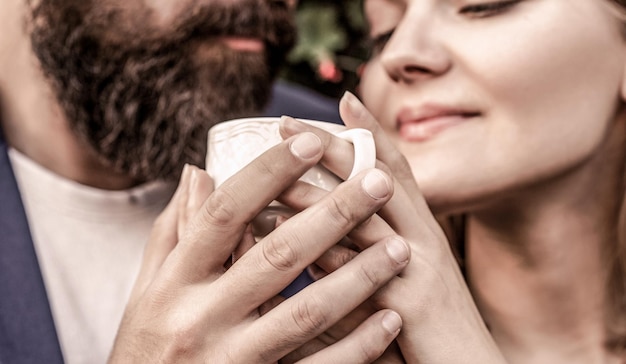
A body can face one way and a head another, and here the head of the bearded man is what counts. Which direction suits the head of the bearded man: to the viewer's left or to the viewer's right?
to the viewer's right

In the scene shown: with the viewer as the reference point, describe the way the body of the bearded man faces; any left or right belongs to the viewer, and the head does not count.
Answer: facing the viewer and to the right of the viewer
